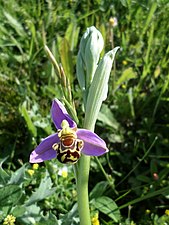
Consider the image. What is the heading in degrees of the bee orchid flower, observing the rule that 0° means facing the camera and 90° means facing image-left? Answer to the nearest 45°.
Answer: approximately 0°

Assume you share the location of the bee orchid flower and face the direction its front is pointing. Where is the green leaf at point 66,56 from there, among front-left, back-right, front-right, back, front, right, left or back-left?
back

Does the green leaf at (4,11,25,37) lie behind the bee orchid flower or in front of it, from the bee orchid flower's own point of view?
behind

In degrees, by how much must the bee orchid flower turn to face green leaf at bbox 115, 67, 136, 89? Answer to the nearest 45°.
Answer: approximately 180°
